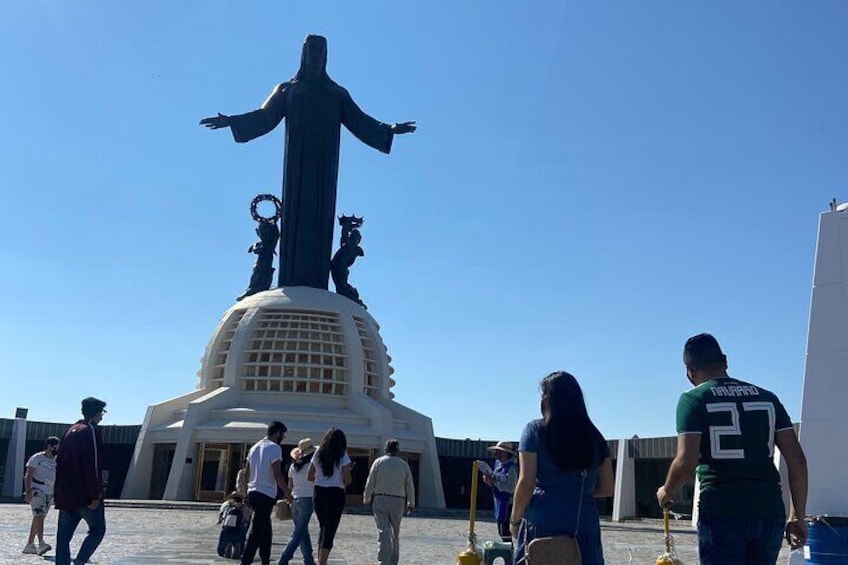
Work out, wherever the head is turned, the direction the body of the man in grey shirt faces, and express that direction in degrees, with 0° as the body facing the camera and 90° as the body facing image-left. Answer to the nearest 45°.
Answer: approximately 180°

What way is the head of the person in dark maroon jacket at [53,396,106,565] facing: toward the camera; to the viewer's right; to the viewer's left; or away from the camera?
to the viewer's right

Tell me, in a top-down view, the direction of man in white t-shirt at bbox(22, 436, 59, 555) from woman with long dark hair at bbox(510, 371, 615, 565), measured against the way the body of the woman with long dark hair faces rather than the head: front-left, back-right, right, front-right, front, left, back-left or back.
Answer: front-left

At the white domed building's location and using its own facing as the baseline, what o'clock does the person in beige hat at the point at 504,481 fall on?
The person in beige hat is roughly at 12 o'clock from the white domed building.

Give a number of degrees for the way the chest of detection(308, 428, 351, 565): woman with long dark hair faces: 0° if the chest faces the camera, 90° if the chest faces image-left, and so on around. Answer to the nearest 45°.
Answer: approximately 180°

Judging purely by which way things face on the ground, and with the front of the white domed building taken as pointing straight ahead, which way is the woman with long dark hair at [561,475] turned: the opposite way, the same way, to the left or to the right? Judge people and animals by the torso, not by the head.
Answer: the opposite way

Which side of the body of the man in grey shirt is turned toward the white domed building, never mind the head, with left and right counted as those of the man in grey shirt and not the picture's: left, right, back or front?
front

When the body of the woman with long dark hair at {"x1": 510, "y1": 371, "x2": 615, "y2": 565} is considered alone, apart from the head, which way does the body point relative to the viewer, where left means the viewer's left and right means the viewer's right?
facing away from the viewer

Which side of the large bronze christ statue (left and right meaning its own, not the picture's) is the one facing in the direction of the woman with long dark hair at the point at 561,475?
front

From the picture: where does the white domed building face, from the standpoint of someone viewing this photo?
facing the viewer

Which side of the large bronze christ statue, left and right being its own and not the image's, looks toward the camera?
front

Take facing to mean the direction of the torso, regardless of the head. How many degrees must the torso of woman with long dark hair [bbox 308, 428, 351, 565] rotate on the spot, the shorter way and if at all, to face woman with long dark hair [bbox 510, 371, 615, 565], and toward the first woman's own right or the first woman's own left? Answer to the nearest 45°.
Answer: approximately 180°

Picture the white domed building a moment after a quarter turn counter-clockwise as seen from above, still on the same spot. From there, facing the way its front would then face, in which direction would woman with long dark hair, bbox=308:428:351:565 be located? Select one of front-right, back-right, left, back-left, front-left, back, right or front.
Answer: right

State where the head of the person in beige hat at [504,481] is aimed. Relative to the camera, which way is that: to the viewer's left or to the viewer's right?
to the viewer's left

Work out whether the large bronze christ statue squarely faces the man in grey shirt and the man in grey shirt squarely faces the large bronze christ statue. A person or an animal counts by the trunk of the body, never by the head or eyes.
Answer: yes

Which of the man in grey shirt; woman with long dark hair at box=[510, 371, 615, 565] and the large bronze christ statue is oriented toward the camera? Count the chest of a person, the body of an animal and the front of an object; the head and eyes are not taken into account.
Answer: the large bronze christ statue

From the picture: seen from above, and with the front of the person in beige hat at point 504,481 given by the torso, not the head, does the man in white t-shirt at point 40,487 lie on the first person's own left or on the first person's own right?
on the first person's own right

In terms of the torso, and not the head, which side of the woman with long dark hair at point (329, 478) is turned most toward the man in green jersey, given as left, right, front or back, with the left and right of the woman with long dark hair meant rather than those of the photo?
back
